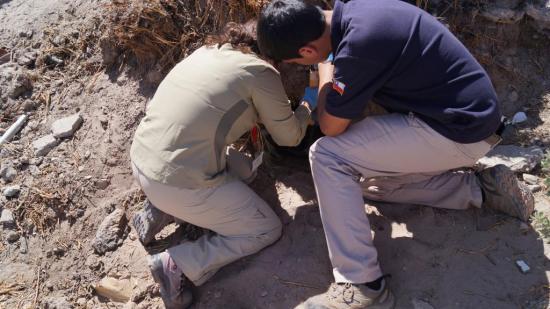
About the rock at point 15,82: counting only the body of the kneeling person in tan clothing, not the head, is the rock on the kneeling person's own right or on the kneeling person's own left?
on the kneeling person's own left

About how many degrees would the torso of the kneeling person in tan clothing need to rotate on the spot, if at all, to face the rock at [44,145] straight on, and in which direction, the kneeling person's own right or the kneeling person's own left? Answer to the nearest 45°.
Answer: approximately 90° to the kneeling person's own left

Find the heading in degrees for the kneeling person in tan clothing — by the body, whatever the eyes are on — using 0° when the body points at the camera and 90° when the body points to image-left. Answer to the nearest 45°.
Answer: approximately 225°

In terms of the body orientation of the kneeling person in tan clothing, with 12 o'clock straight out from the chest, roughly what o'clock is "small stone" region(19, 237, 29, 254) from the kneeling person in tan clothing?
The small stone is roughly at 8 o'clock from the kneeling person in tan clothing.

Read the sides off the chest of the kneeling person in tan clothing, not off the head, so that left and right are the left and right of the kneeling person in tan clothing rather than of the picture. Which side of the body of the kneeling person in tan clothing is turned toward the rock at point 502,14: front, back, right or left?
front

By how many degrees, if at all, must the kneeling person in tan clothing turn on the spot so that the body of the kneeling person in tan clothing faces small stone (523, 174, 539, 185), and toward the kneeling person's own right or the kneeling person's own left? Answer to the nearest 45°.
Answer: approximately 45° to the kneeling person's own right

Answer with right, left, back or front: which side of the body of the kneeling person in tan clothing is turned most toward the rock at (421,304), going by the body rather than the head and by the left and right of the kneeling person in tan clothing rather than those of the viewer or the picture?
right

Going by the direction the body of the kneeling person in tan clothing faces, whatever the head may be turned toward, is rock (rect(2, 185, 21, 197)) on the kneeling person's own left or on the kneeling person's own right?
on the kneeling person's own left

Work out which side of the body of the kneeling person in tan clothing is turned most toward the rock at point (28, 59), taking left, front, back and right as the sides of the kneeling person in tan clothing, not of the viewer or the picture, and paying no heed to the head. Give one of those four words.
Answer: left

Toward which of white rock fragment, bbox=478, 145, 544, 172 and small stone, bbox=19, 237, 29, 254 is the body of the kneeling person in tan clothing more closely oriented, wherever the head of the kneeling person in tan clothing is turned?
the white rock fragment

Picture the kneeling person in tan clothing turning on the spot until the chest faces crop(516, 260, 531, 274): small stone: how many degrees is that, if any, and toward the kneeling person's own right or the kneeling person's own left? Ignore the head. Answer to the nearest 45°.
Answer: approximately 90° to the kneeling person's own right

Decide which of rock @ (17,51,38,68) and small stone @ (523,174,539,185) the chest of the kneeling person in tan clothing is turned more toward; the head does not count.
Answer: the small stone

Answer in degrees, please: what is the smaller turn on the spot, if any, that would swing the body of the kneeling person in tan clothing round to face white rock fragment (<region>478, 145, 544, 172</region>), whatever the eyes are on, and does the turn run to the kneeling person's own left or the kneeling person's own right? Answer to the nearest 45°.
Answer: approximately 45° to the kneeling person's own right
